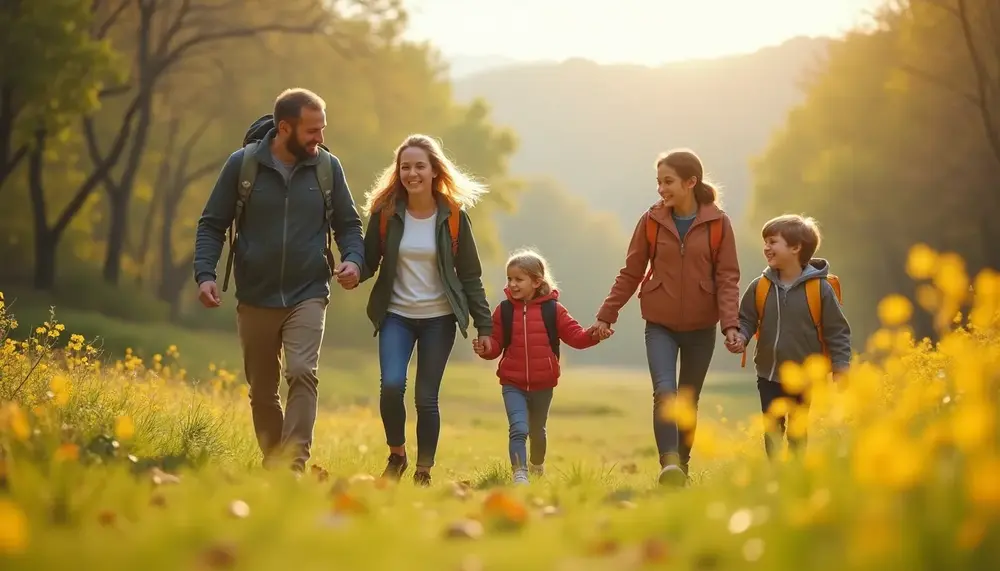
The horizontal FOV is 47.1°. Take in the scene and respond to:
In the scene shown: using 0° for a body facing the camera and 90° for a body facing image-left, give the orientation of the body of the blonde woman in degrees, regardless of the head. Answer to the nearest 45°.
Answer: approximately 0°

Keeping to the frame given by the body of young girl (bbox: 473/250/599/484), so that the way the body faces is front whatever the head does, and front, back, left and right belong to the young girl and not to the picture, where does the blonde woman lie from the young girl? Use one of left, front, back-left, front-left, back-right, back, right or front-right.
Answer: front-right

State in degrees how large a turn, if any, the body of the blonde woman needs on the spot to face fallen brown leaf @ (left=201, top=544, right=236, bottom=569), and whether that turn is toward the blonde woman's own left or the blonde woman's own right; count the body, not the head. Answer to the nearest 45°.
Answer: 0° — they already face it

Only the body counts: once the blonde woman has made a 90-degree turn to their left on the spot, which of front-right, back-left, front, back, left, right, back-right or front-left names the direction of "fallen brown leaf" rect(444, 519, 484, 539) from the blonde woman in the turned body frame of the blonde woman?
right

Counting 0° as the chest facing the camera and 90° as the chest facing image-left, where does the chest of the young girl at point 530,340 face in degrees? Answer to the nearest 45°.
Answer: approximately 0°

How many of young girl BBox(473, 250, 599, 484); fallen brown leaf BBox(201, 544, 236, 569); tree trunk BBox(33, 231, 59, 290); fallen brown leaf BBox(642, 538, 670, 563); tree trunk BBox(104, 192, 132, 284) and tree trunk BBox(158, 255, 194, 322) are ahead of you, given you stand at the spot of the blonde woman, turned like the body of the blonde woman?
2

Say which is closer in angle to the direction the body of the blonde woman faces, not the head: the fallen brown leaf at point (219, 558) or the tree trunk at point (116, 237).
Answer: the fallen brown leaf

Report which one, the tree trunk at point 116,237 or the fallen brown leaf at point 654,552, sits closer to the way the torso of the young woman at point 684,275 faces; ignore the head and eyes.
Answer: the fallen brown leaf

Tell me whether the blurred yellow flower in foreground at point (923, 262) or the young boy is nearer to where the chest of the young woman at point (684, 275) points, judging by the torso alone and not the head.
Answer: the blurred yellow flower in foreground

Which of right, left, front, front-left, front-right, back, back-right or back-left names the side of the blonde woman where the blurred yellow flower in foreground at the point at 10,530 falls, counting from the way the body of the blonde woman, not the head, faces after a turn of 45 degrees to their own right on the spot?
front-left

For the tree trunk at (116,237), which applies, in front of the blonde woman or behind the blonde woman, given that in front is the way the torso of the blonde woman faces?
behind
